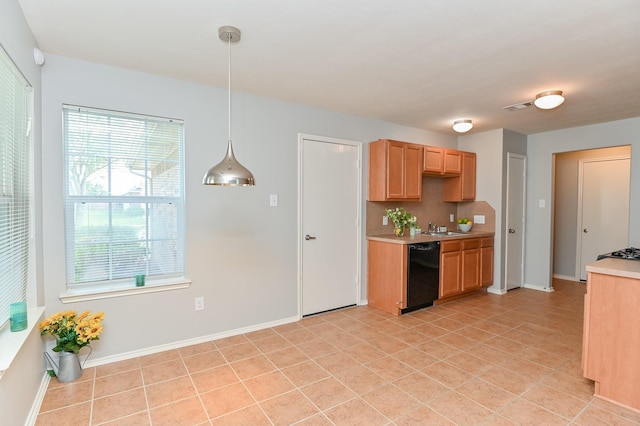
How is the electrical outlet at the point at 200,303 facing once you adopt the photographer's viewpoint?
facing the viewer

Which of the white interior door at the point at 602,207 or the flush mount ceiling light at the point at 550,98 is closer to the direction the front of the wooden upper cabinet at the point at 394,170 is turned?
the flush mount ceiling light

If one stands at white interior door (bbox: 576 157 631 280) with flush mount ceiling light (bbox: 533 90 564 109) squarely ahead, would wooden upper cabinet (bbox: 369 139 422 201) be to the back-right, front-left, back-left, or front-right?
front-right

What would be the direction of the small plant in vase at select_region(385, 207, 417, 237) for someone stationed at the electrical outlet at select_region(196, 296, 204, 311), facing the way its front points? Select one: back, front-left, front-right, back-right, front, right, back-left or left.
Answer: left

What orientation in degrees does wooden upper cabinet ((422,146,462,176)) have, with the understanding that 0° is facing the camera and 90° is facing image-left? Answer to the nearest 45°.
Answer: approximately 315°

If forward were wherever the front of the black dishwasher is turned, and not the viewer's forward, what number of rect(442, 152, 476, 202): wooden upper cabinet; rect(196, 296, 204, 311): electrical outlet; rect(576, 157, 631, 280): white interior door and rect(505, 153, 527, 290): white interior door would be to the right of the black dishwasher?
1

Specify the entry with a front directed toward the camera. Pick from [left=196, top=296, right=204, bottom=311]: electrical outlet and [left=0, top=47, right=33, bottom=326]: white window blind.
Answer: the electrical outlet

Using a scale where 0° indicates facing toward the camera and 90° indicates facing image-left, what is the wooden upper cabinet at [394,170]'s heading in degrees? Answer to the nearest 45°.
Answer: approximately 315°

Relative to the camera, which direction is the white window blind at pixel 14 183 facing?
to the viewer's right

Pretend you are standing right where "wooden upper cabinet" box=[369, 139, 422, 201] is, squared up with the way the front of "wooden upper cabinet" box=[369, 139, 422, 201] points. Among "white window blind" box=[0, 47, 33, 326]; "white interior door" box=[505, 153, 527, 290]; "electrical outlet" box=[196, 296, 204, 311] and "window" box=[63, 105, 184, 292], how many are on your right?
3

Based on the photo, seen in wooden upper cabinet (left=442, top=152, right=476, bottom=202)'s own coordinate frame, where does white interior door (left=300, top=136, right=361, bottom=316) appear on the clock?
The white interior door is roughly at 3 o'clock from the wooden upper cabinet.
